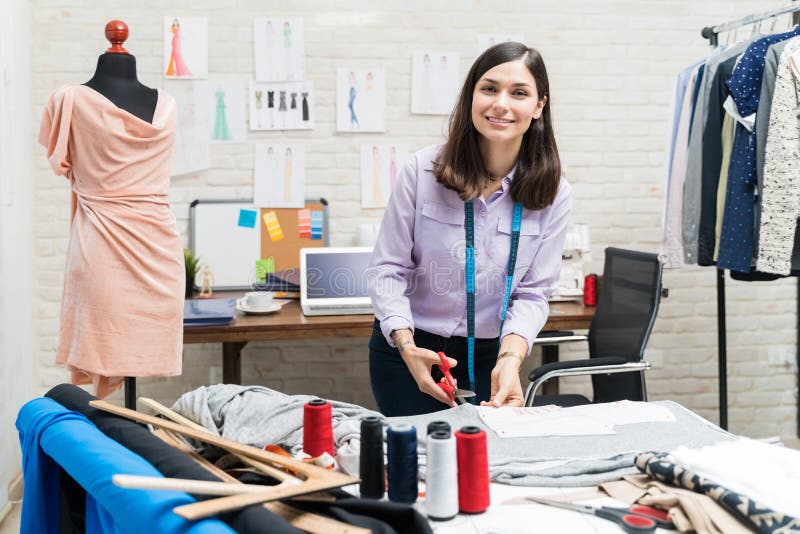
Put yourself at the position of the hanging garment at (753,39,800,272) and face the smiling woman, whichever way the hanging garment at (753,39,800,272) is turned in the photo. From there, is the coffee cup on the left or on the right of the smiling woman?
right

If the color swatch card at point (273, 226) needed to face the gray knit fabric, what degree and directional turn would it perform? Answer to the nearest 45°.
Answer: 0° — it already faces it

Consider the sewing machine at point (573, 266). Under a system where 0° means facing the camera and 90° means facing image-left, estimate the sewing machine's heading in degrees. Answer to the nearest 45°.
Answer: approximately 0°

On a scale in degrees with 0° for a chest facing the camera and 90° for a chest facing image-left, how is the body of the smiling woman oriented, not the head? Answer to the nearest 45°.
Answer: approximately 0°
